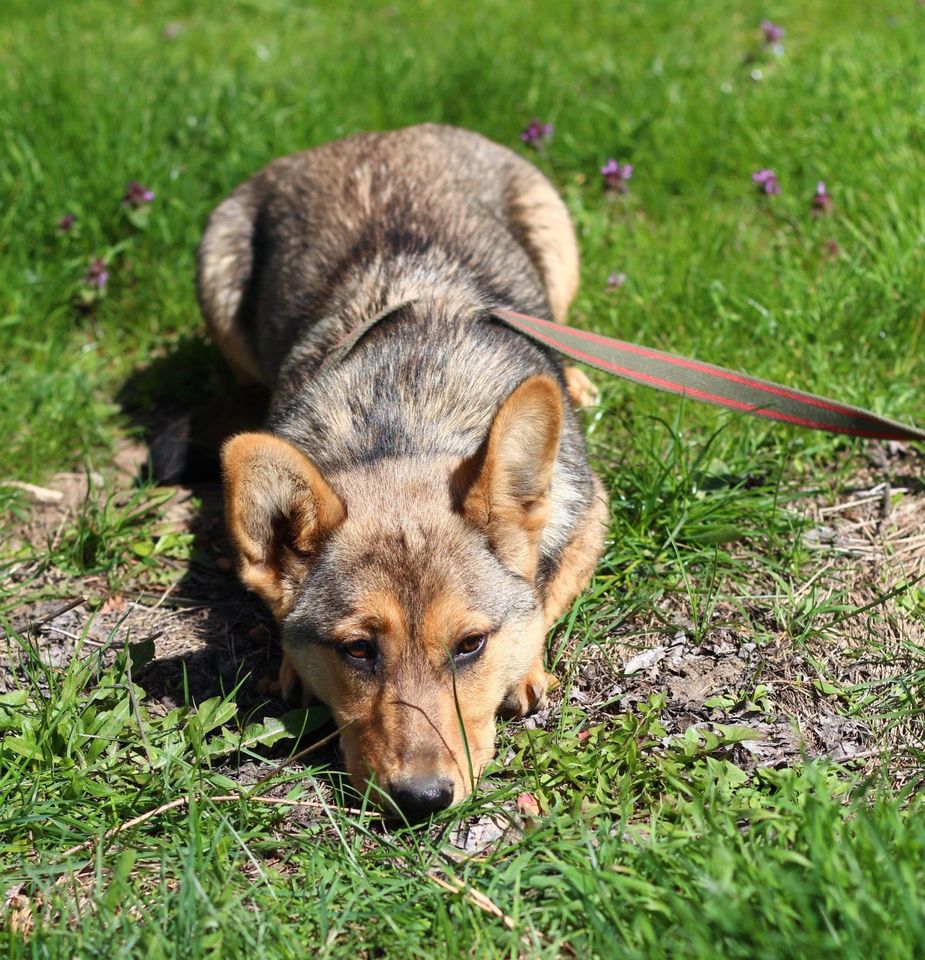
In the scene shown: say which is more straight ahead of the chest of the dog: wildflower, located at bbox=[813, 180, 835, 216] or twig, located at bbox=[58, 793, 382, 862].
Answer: the twig

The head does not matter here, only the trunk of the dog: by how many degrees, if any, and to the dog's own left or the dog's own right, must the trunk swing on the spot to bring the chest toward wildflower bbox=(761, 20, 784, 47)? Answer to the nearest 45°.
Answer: approximately 135° to the dog's own left

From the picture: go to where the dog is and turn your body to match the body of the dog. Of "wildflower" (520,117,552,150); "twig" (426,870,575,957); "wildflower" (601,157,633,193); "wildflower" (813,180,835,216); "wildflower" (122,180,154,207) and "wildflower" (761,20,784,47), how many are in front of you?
1

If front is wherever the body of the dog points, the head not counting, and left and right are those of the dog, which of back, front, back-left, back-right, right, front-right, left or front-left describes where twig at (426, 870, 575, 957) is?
front

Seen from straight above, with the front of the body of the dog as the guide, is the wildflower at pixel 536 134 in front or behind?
behind

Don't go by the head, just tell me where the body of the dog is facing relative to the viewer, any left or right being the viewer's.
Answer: facing the viewer

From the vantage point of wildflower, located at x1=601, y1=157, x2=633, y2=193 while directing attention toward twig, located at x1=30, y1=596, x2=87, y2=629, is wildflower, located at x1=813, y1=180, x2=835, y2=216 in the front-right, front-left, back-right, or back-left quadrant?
back-left

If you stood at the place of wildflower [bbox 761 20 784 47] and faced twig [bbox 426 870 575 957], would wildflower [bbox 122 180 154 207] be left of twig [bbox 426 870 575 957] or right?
right

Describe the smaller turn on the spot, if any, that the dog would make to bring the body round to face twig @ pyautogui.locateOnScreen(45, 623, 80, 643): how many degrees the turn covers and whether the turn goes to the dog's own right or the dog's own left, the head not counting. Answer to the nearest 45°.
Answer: approximately 90° to the dog's own right

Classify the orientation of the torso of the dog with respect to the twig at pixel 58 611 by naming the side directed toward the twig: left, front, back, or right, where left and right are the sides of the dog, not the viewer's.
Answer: right

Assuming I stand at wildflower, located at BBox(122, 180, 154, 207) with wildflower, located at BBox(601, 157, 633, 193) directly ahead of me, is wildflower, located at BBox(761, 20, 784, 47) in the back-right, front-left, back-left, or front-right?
front-left

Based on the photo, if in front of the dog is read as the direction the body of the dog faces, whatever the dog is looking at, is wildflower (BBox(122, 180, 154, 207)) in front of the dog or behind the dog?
behind

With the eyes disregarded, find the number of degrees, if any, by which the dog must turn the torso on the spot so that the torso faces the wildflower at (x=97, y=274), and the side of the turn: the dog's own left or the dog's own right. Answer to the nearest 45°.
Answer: approximately 135° to the dog's own right

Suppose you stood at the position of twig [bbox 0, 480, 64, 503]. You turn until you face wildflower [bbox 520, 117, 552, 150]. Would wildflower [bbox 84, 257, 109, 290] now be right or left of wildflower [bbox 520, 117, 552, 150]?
left
